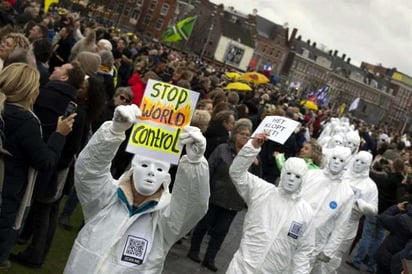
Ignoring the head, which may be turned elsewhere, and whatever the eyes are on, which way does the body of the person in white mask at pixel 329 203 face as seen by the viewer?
toward the camera

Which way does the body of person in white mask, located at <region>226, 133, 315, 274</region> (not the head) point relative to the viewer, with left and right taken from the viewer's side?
facing the viewer

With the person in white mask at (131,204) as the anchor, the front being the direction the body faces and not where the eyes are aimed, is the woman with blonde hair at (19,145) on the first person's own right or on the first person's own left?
on the first person's own right

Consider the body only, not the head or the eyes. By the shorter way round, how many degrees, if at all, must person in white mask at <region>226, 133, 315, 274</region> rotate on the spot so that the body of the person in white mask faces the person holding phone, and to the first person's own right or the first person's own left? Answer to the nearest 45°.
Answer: approximately 90° to the first person's own right

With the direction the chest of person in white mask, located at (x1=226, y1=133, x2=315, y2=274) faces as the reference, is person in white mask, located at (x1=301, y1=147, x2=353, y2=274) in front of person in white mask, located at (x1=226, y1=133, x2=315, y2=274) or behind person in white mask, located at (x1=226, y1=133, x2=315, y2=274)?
behind
